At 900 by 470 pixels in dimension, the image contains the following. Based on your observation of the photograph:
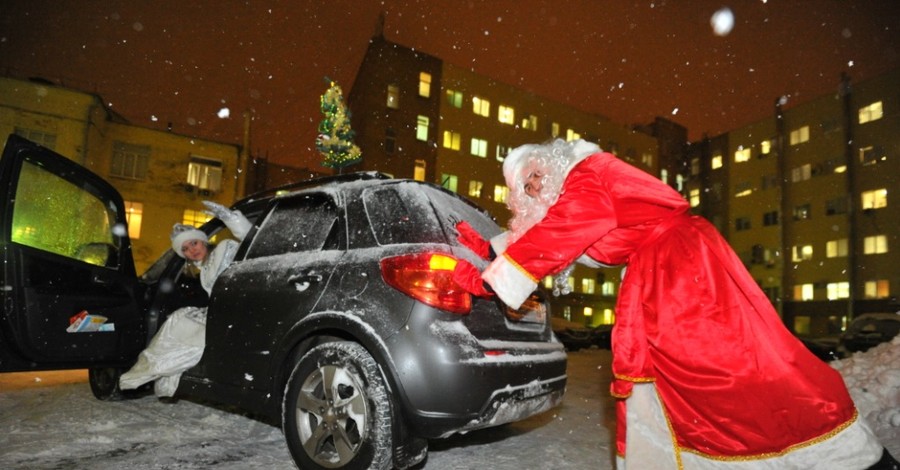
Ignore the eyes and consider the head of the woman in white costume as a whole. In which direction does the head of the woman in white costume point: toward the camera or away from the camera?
toward the camera

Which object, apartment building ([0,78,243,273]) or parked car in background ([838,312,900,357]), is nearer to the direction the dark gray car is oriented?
the apartment building

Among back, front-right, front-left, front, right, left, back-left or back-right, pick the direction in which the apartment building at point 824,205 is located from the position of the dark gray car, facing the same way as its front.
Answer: right

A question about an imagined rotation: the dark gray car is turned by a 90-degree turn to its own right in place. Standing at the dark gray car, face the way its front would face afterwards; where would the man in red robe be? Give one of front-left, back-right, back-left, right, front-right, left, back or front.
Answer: right

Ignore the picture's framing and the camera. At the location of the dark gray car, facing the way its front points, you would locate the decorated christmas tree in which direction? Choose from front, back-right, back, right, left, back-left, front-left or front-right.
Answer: front-right

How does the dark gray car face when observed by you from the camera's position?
facing away from the viewer and to the left of the viewer

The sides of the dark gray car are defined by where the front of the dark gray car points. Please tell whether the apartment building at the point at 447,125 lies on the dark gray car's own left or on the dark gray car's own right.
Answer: on the dark gray car's own right

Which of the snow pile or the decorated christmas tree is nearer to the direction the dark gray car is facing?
the decorated christmas tree

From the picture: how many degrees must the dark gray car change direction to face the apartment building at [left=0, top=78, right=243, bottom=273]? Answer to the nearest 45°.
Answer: approximately 45° to its right
